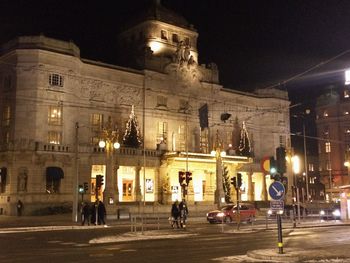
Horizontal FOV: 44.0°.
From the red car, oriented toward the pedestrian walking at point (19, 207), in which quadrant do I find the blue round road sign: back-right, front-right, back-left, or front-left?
back-left

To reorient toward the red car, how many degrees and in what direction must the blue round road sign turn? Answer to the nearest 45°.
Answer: approximately 180°

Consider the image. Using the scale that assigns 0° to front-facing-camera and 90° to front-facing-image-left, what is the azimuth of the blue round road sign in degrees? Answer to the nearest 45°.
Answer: approximately 0°
